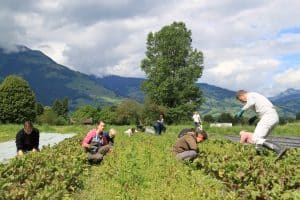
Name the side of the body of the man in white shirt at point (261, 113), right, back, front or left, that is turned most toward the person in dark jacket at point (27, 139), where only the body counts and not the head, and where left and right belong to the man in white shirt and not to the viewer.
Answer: front

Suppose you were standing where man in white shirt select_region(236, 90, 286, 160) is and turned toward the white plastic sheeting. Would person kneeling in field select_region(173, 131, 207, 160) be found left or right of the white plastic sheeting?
left

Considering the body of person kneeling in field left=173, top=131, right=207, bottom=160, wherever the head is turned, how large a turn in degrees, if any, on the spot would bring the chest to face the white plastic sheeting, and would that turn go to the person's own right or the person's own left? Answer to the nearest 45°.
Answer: approximately 135° to the person's own left

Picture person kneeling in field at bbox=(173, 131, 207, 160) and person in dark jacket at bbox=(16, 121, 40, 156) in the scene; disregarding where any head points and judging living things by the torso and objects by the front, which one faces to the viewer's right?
the person kneeling in field

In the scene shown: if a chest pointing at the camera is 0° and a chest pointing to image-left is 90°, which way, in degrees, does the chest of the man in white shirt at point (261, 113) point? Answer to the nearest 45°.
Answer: approximately 90°

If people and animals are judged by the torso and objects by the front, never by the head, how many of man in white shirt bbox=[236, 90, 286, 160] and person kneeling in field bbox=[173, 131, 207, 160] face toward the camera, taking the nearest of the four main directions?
0

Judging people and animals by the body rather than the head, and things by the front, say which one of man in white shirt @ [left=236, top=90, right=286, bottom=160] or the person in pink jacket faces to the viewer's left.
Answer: the man in white shirt

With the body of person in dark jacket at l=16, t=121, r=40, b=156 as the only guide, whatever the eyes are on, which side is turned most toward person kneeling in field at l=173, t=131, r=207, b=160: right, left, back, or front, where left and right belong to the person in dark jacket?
left

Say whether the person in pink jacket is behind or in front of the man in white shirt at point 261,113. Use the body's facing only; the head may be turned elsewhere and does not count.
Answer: in front

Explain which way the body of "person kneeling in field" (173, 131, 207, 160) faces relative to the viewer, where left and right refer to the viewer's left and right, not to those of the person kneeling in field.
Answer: facing to the right of the viewer

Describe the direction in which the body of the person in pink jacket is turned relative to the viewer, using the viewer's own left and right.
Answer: facing the viewer and to the right of the viewer

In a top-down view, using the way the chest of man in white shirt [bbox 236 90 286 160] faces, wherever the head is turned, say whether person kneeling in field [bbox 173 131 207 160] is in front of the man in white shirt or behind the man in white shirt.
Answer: in front

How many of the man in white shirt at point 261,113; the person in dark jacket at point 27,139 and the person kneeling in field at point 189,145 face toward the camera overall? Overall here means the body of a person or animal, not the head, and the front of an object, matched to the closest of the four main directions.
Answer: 1
